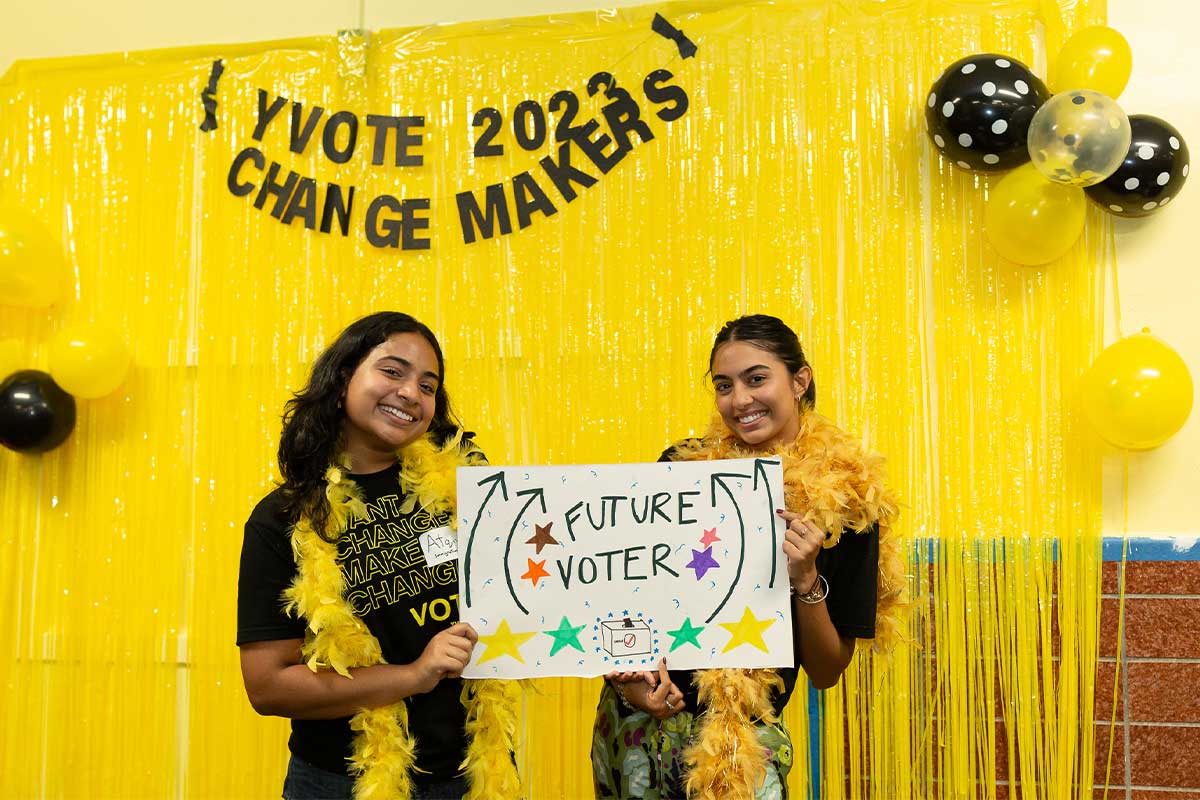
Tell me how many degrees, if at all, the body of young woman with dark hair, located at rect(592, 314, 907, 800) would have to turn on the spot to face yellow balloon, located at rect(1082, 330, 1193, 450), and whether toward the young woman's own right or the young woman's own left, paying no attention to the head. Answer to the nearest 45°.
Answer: approximately 180°

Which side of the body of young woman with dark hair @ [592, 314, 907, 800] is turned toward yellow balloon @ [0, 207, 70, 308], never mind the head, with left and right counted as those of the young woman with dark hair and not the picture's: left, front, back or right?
right

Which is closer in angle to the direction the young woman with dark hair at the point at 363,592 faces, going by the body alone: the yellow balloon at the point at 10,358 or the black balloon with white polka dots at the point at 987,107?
the black balloon with white polka dots

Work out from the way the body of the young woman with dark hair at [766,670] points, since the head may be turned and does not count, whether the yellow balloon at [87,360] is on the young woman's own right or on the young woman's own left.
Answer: on the young woman's own right

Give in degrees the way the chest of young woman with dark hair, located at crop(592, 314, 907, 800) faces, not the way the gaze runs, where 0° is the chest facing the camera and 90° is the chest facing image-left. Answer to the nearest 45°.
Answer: approximately 45°
